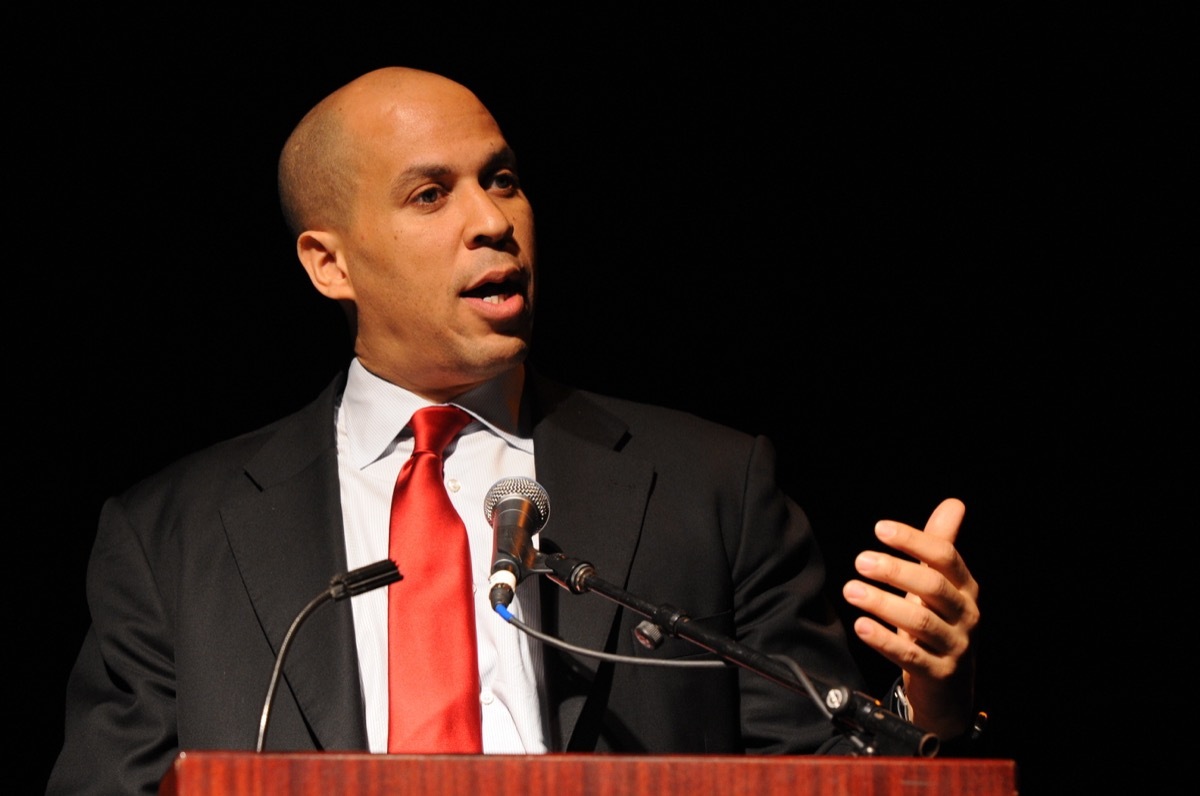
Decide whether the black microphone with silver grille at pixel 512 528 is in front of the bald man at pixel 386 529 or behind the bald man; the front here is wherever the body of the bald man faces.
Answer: in front

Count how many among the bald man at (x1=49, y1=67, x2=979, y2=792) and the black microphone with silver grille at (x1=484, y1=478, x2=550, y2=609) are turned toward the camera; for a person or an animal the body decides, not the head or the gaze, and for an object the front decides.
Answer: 1

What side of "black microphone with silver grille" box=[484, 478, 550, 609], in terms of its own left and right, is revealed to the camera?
back

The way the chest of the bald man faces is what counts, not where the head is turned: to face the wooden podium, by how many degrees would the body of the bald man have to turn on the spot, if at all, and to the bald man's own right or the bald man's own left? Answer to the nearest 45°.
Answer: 0° — they already face it

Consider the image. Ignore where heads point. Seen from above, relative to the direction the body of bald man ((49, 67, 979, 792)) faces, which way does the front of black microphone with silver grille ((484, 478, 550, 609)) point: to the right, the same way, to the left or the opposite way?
the opposite way

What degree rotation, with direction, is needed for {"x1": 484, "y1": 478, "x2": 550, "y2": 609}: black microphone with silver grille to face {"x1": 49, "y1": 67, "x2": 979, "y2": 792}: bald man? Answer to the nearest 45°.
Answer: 0° — it already faces them

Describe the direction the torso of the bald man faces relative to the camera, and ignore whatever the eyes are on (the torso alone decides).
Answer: toward the camera

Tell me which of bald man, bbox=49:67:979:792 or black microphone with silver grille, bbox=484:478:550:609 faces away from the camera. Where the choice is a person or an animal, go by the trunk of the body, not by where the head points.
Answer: the black microphone with silver grille

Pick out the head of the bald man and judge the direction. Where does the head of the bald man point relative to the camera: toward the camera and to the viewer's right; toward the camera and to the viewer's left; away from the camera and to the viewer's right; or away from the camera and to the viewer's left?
toward the camera and to the viewer's right
